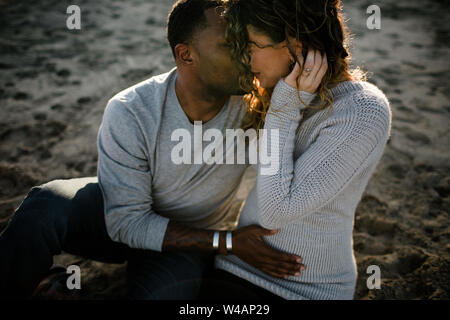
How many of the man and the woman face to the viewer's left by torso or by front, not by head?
1

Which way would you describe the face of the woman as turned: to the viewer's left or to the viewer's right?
to the viewer's left

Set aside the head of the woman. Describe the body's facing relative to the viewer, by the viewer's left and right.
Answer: facing to the left of the viewer

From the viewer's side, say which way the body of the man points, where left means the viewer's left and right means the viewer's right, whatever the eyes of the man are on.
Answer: facing the viewer and to the right of the viewer

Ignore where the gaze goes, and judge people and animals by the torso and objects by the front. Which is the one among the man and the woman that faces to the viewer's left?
the woman
